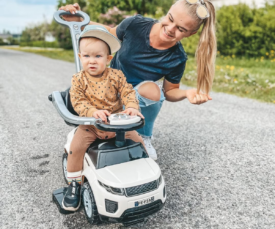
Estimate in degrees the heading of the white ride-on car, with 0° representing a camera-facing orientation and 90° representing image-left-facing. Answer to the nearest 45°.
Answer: approximately 315°

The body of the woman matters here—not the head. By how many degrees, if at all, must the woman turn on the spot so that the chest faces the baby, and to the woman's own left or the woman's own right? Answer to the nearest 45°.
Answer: approximately 45° to the woman's own right
